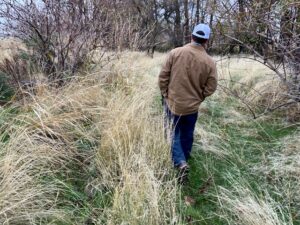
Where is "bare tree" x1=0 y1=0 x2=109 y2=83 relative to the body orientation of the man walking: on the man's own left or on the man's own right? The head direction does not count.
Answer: on the man's own left

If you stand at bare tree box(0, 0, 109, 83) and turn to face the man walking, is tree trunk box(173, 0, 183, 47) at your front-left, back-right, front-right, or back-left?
back-left

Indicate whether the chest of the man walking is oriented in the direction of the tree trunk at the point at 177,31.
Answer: yes

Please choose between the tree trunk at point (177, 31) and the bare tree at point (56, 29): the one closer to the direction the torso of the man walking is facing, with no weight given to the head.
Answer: the tree trunk

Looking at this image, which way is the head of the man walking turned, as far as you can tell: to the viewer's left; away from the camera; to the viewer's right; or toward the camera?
away from the camera

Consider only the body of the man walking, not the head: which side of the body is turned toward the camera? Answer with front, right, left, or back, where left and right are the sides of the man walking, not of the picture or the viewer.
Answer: back
